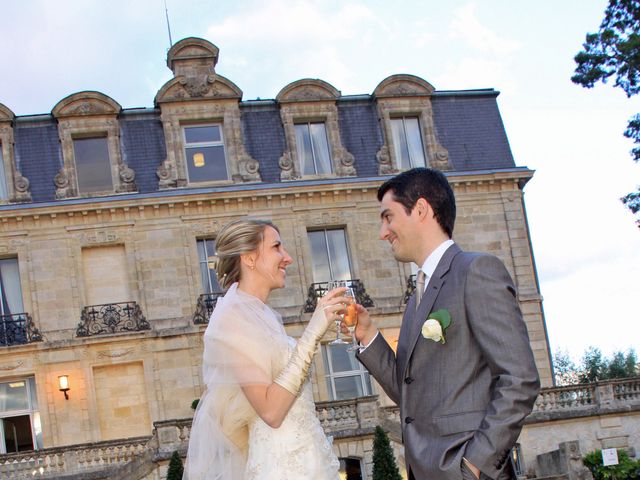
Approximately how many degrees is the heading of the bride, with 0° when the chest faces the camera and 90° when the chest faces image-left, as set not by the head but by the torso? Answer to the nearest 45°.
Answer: approximately 270°

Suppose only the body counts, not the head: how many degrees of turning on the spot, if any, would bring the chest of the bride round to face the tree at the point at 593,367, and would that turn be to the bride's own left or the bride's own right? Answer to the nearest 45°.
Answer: approximately 90° to the bride's own left

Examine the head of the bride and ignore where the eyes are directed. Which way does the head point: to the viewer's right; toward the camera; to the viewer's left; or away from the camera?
to the viewer's right

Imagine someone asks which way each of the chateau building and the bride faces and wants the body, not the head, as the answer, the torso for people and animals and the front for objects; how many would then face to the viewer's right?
1

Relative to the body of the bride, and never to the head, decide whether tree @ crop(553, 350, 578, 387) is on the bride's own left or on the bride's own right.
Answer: on the bride's own left

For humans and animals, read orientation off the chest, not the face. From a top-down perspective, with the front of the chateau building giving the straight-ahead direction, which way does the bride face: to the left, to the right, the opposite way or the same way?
to the left

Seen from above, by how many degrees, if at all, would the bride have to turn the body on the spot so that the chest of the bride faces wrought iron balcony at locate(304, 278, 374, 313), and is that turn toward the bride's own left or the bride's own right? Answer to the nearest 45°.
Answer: approximately 90° to the bride's own left

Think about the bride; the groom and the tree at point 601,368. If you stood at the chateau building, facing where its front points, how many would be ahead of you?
2

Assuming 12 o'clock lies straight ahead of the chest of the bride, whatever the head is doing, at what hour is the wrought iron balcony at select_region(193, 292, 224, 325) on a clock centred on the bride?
The wrought iron balcony is roughly at 9 o'clock from the bride.

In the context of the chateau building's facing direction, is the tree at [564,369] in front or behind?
behind
